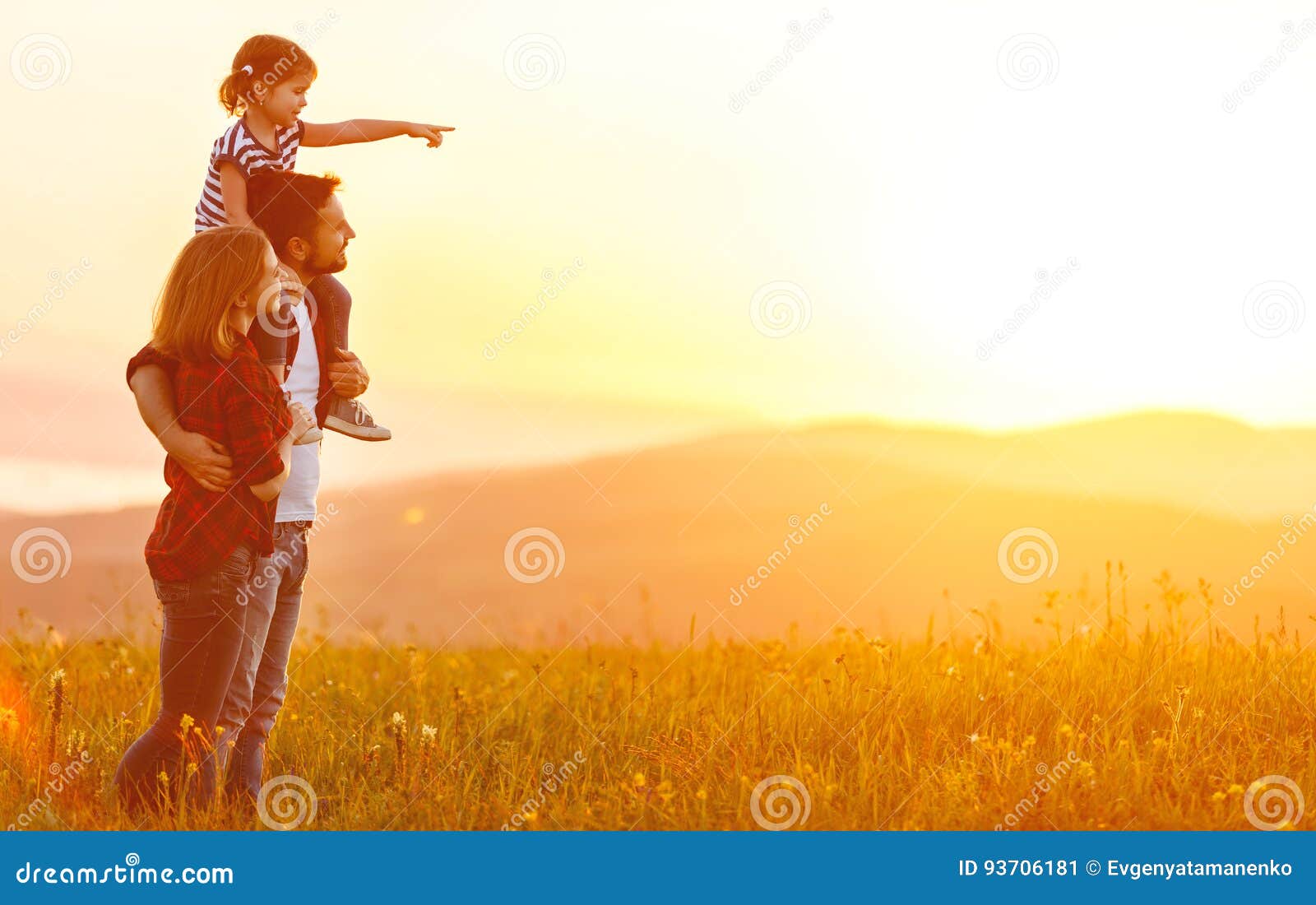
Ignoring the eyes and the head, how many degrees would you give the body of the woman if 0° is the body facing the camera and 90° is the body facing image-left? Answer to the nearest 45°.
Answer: approximately 270°

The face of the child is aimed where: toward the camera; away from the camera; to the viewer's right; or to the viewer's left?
to the viewer's right

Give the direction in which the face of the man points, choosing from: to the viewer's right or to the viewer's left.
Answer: to the viewer's right
